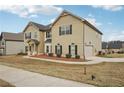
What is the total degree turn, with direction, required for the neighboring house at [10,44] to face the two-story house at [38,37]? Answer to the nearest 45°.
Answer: approximately 90° to its left

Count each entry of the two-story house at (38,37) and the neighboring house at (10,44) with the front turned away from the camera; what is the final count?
0

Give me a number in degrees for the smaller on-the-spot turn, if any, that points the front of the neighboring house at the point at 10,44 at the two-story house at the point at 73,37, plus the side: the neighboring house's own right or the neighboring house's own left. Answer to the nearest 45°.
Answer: approximately 90° to the neighboring house's own left

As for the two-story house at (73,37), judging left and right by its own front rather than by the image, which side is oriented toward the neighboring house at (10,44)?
right
